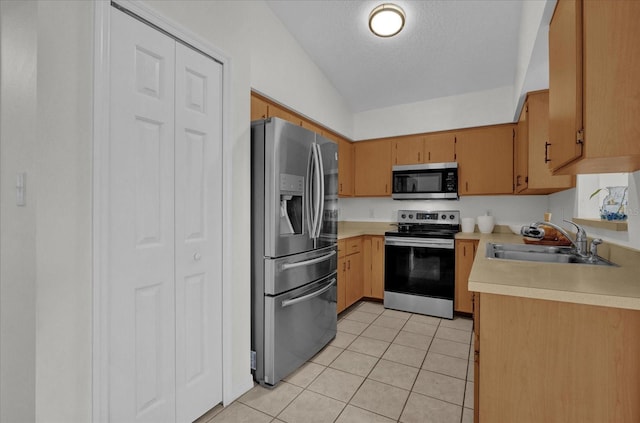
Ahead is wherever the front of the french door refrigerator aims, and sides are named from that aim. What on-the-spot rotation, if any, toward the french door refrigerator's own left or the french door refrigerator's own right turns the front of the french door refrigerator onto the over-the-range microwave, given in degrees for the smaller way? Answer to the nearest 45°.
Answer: approximately 90° to the french door refrigerator's own left

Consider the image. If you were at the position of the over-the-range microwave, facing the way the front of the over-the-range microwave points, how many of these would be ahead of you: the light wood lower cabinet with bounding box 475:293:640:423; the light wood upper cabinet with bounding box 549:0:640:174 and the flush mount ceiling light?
3

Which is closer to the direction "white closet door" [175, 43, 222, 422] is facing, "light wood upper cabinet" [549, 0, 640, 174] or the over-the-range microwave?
the light wood upper cabinet

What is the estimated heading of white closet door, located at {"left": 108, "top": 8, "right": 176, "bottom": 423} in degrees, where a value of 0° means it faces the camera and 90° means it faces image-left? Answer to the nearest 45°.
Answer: approximately 315°

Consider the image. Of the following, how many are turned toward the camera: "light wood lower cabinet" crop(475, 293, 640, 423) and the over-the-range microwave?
1

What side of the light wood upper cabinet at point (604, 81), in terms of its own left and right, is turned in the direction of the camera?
left

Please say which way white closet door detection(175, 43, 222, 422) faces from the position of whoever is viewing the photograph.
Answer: facing the viewer and to the right of the viewer

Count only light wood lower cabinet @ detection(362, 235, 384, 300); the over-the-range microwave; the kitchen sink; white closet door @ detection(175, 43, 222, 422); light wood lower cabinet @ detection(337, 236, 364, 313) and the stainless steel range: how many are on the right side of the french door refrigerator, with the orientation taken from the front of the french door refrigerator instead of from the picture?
1

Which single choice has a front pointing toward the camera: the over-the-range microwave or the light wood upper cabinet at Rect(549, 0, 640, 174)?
the over-the-range microwave

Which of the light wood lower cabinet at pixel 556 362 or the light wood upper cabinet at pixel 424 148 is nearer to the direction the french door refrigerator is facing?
the light wood lower cabinet

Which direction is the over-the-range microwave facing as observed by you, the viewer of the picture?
facing the viewer

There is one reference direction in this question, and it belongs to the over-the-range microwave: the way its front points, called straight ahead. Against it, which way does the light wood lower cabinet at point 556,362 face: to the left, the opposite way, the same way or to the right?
to the right
